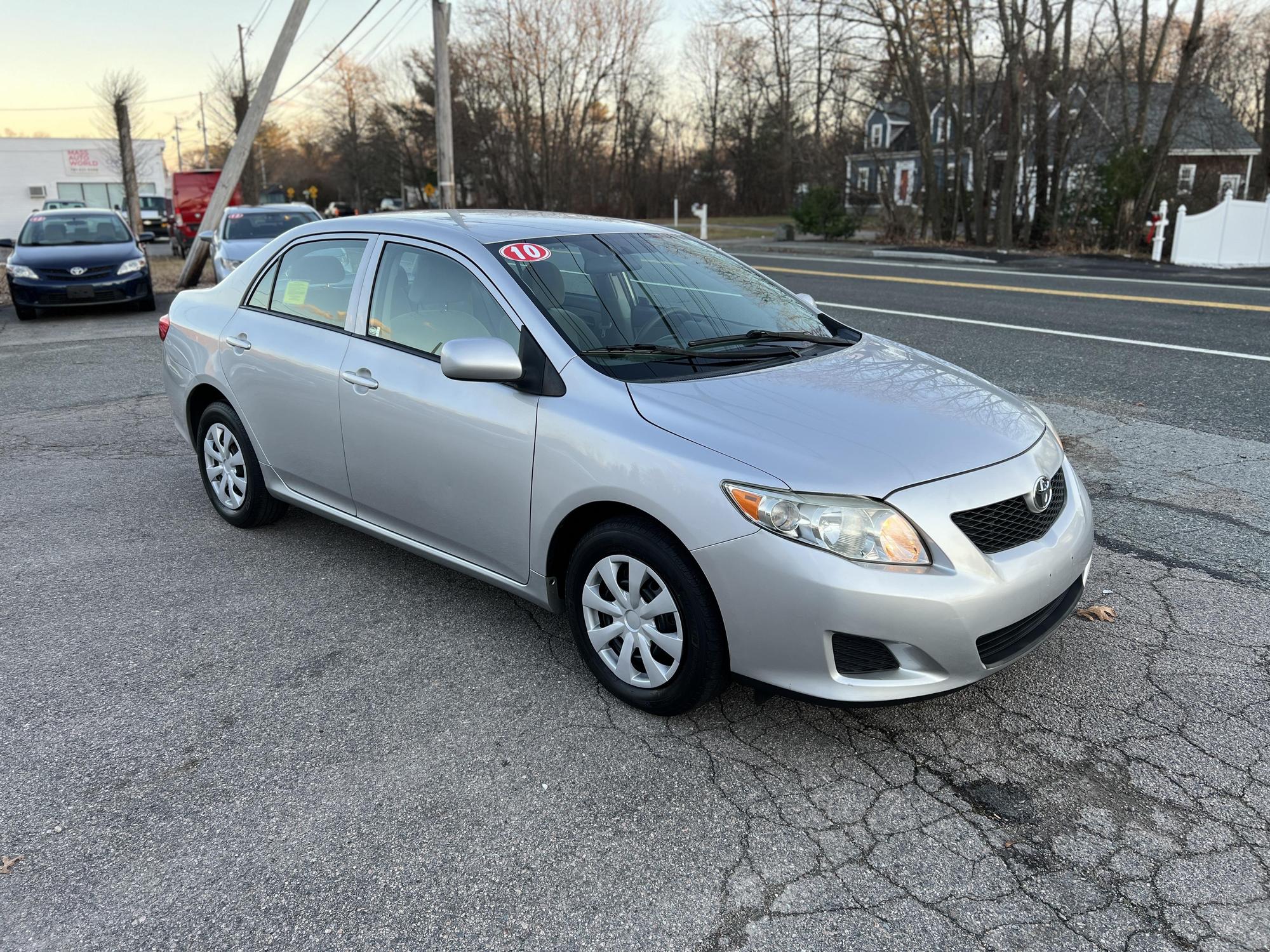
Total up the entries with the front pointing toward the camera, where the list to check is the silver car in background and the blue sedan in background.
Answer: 2

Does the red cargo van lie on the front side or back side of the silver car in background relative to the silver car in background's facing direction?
on the back side

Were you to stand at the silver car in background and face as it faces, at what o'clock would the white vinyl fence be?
The white vinyl fence is roughly at 9 o'clock from the silver car in background.

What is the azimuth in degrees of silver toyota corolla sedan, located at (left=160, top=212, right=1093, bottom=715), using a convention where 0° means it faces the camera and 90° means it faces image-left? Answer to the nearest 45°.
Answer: approximately 315°

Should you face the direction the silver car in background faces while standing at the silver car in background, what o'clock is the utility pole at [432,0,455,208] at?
The utility pole is roughly at 7 o'clock from the silver car in background.

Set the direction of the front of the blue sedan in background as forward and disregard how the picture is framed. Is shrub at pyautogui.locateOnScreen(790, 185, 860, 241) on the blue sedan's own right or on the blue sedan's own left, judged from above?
on the blue sedan's own left

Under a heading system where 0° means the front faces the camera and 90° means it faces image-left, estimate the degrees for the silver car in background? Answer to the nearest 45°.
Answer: approximately 0°

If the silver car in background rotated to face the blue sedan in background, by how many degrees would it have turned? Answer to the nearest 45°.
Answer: approximately 90° to its right
